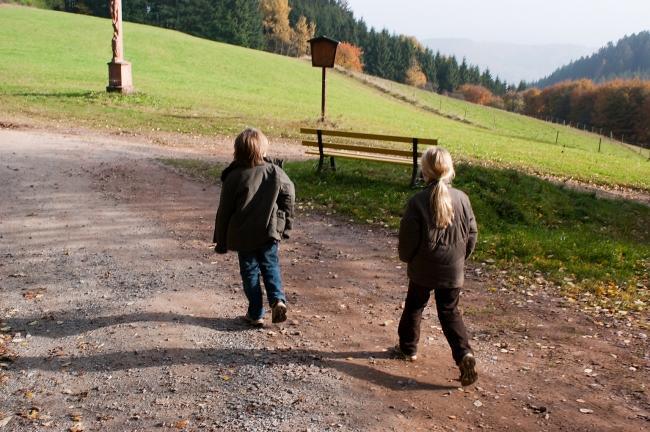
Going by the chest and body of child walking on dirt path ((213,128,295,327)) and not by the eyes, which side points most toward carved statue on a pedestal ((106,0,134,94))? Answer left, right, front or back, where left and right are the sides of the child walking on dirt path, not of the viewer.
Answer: front

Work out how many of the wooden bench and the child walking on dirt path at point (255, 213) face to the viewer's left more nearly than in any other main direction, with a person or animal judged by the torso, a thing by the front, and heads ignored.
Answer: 0

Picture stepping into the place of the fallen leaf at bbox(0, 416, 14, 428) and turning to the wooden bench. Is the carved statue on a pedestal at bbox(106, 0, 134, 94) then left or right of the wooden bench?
left

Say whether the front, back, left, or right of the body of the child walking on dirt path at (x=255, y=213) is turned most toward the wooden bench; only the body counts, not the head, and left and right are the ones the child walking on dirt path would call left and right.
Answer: front

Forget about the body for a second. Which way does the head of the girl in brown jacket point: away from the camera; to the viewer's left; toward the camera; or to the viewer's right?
away from the camera

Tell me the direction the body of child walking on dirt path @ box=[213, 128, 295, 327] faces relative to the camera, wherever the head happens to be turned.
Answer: away from the camera

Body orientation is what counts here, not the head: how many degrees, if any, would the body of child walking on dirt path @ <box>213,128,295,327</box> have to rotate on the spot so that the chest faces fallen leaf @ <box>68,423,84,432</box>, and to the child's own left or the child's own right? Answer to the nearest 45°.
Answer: approximately 135° to the child's own left

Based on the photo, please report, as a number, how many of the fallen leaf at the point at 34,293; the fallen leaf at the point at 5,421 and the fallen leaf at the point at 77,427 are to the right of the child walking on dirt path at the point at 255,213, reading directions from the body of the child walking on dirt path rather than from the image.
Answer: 0

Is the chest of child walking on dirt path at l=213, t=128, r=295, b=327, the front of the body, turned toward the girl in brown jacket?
no
